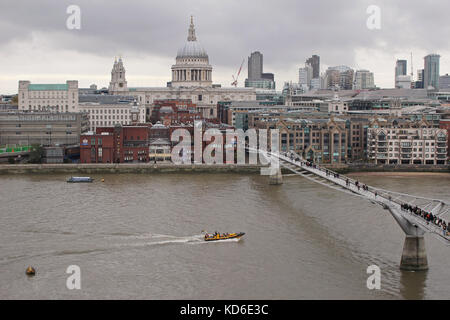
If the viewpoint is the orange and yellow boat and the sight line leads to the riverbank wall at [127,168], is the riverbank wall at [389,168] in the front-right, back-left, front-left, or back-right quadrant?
front-right

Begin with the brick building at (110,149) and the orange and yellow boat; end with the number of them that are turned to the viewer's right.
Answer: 1

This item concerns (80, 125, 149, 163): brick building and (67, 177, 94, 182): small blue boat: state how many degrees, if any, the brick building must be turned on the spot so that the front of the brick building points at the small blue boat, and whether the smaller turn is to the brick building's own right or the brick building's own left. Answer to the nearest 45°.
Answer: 0° — it already faces it

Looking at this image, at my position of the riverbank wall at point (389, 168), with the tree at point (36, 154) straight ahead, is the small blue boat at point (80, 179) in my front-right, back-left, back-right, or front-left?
front-left

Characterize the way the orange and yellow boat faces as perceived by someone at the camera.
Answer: facing to the right of the viewer

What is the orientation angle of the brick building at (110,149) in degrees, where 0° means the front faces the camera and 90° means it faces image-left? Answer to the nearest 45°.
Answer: approximately 0°

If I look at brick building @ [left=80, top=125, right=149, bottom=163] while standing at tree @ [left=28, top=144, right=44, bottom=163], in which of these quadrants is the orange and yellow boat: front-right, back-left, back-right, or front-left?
front-right

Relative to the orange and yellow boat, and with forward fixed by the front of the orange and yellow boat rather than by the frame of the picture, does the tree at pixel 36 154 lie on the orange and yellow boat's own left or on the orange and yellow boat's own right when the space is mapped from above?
on the orange and yellow boat's own left

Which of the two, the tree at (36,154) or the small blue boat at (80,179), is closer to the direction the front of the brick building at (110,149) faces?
the small blue boat

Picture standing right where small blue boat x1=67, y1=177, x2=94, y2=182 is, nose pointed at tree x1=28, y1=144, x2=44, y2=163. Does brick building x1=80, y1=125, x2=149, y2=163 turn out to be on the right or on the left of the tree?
right

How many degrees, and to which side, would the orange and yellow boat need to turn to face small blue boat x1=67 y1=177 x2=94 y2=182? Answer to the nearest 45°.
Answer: approximately 135° to its left

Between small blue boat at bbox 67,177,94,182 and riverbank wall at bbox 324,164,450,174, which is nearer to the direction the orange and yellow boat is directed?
the riverbank wall

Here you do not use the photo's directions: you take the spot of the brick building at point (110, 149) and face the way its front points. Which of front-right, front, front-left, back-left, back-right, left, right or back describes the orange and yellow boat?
front

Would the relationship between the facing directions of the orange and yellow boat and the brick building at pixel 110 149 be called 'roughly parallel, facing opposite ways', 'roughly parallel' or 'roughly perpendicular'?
roughly perpendicular

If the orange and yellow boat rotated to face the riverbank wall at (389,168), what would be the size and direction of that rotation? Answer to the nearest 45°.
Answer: approximately 45° to its left

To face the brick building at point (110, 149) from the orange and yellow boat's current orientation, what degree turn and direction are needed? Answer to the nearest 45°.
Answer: approximately 90° to its left

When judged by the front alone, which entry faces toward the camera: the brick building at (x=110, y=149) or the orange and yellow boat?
the brick building
